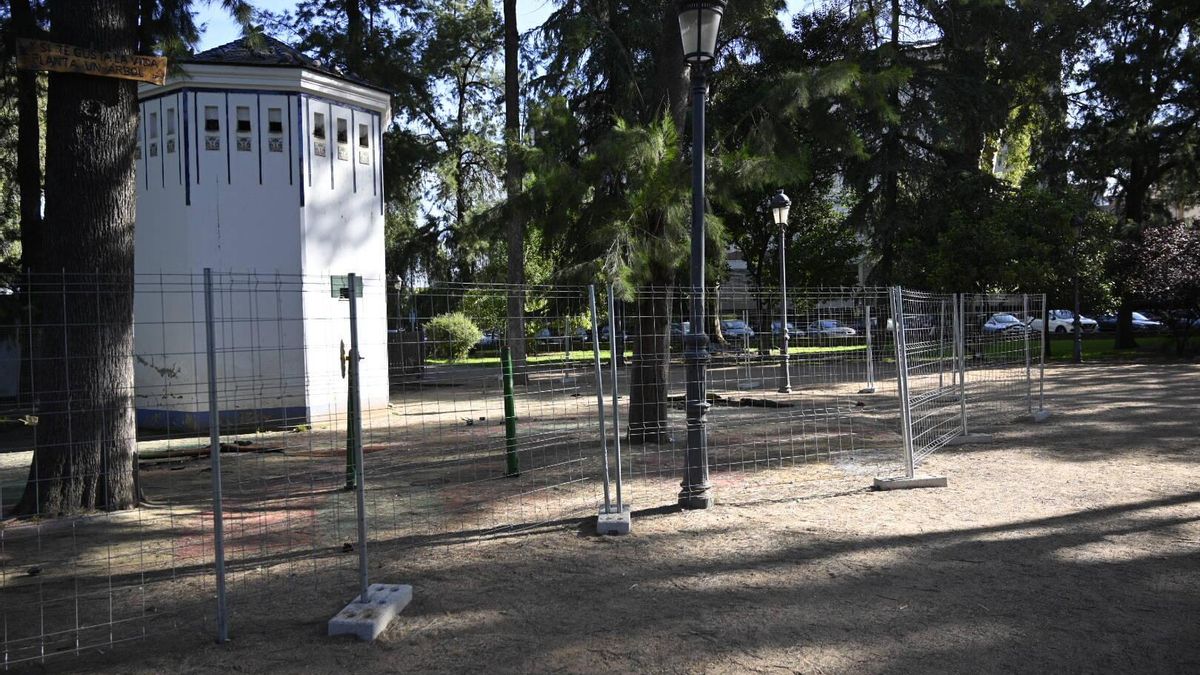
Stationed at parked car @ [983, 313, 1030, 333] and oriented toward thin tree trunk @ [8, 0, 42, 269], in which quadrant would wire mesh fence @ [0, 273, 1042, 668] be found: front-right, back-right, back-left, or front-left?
front-left

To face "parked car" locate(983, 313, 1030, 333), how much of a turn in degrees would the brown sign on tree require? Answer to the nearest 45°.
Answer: approximately 90° to its left

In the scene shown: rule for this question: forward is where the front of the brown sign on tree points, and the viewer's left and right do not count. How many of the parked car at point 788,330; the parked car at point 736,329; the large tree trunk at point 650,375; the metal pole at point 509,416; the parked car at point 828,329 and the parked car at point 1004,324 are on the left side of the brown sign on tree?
6

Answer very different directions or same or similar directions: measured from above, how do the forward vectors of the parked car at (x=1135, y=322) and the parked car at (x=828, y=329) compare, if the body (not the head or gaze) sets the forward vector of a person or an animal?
same or similar directions
